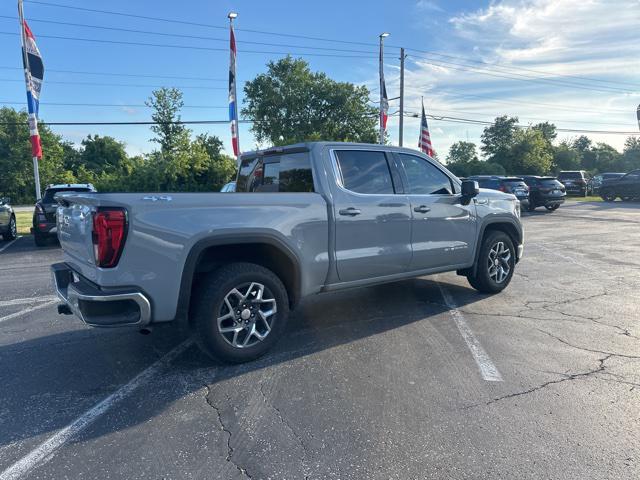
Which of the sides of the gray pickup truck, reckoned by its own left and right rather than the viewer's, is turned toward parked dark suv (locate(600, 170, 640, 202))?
front

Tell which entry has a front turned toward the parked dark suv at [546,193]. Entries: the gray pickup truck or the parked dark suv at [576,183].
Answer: the gray pickup truck

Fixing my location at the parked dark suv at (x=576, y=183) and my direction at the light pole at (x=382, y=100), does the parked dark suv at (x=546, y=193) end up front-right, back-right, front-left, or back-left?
front-left

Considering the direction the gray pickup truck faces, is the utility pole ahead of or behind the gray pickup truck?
ahead

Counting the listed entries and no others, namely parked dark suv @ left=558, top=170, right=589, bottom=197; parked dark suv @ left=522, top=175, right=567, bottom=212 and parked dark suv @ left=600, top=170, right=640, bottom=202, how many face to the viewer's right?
0

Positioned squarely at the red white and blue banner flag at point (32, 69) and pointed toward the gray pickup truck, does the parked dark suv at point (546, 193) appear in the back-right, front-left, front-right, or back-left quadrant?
front-left

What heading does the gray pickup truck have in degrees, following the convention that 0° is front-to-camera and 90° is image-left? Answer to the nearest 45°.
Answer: approximately 225°

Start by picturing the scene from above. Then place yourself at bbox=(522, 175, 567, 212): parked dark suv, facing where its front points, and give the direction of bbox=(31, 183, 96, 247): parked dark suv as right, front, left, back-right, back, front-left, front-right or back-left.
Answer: left

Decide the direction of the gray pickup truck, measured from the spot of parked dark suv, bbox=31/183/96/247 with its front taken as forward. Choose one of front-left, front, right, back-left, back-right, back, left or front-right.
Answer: back-right

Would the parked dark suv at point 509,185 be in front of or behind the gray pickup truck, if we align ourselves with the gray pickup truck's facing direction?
in front

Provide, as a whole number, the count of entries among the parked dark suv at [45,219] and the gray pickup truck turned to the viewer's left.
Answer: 0

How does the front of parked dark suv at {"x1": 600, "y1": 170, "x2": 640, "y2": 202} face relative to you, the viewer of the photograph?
facing the viewer and to the left of the viewer

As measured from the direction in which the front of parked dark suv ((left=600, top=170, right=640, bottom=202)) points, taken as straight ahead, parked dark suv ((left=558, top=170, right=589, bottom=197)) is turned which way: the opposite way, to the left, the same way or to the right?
to the right

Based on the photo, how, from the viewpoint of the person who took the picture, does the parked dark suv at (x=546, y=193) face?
facing away from the viewer and to the left of the viewer
